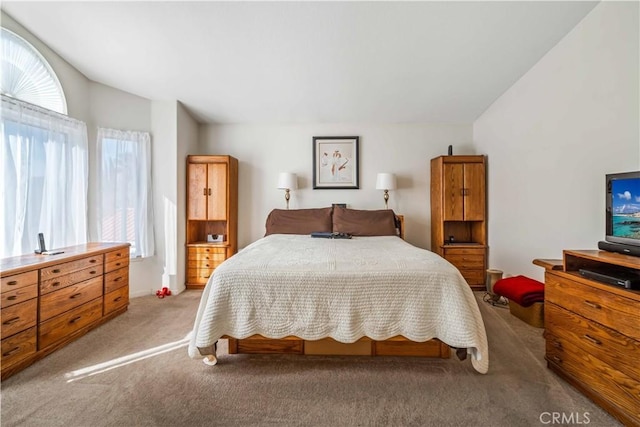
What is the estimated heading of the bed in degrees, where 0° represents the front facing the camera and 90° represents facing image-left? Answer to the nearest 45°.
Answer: approximately 0°

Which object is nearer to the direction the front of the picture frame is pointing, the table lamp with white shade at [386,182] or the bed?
the bed

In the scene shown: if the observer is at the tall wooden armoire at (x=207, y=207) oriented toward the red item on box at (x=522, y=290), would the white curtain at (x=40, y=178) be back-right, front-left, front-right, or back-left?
back-right

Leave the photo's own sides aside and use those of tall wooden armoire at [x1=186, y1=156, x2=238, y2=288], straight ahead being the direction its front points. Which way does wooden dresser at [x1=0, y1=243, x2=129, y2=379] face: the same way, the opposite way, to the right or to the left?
to the left

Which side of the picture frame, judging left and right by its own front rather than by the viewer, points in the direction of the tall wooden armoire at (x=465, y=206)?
left

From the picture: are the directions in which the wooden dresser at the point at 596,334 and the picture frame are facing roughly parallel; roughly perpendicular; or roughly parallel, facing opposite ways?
roughly perpendicular

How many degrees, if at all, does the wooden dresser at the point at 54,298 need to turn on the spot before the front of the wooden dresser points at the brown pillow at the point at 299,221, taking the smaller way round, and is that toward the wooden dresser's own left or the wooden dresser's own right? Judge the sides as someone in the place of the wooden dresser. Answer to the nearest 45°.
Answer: approximately 45° to the wooden dresser's own left
